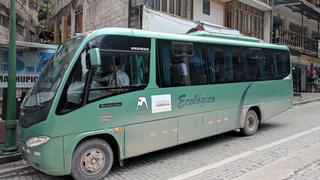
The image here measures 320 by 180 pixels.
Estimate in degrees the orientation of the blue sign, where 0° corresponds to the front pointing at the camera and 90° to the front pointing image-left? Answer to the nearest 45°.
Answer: approximately 0°

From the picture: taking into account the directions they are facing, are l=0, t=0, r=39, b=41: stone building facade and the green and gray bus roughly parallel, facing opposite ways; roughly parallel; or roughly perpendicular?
roughly perpendicular

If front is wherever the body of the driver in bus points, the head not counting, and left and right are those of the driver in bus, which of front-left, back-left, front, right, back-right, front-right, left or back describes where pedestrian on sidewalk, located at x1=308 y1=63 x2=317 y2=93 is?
back

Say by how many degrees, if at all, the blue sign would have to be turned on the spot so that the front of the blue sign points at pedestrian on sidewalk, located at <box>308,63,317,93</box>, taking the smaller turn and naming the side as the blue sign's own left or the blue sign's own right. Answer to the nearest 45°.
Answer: approximately 135° to the blue sign's own left

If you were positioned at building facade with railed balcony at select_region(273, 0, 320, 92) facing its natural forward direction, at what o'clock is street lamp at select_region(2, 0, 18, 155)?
The street lamp is roughly at 2 o'clock from the building facade with railed balcony.

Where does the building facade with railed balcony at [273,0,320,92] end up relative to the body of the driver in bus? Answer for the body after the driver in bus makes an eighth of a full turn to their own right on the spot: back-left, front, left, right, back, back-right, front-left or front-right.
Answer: back-right

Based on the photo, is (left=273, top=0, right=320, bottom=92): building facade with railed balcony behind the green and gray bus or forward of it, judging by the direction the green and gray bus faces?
behind

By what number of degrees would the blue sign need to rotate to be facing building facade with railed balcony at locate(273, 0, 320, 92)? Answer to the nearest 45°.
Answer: approximately 135° to its left

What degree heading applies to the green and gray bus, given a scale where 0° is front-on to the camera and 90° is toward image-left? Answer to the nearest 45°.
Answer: approximately 45°

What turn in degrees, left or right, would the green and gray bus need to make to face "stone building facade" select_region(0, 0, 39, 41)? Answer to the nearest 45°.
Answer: approximately 90° to its right

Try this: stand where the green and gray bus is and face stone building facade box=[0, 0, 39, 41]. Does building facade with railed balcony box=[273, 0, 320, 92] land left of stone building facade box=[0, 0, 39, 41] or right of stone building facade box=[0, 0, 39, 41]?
right

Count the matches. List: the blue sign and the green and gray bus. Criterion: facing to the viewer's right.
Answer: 0

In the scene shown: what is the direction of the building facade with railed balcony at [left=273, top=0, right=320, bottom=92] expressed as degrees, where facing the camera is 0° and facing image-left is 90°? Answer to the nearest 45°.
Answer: approximately 315°

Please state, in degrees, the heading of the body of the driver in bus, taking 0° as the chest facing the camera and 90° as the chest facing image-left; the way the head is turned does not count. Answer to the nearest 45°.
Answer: approximately 45°
